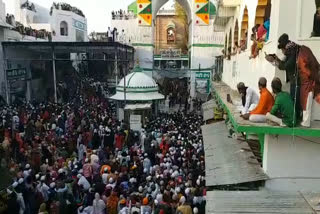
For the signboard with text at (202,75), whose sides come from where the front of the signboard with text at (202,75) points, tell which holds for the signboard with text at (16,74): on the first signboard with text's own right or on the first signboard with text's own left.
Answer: on the first signboard with text's own right

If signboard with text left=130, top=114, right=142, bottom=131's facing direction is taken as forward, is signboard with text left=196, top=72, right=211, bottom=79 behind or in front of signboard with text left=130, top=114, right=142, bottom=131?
behind

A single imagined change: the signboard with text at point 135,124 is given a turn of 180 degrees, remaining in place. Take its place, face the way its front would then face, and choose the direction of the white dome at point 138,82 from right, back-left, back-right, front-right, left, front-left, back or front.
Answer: front

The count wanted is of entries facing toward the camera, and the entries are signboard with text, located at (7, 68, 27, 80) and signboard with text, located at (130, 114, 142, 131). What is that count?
2

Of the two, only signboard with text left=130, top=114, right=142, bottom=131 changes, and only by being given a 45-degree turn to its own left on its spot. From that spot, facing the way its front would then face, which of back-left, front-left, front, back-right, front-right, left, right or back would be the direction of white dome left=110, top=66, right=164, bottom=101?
back-left

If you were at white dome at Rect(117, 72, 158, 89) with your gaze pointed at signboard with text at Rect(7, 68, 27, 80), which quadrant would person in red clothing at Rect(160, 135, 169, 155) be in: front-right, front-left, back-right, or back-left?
back-left

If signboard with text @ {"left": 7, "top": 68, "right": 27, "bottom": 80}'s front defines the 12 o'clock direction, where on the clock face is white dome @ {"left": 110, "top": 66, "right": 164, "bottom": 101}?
The white dome is roughly at 10 o'clock from the signboard with text.

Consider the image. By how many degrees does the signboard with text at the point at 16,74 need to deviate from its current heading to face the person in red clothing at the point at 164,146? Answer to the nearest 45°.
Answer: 0° — it already faces them

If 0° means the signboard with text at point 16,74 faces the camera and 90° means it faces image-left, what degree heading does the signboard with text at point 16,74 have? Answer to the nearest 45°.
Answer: approximately 0°
